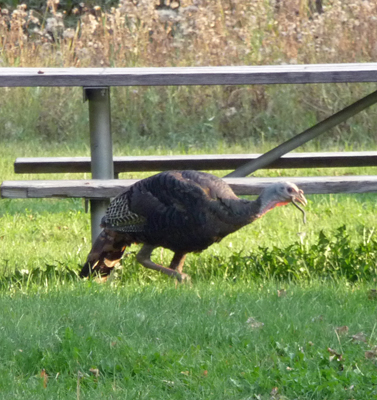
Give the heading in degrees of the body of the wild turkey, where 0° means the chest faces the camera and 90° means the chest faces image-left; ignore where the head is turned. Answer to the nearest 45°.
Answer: approximately 270°
